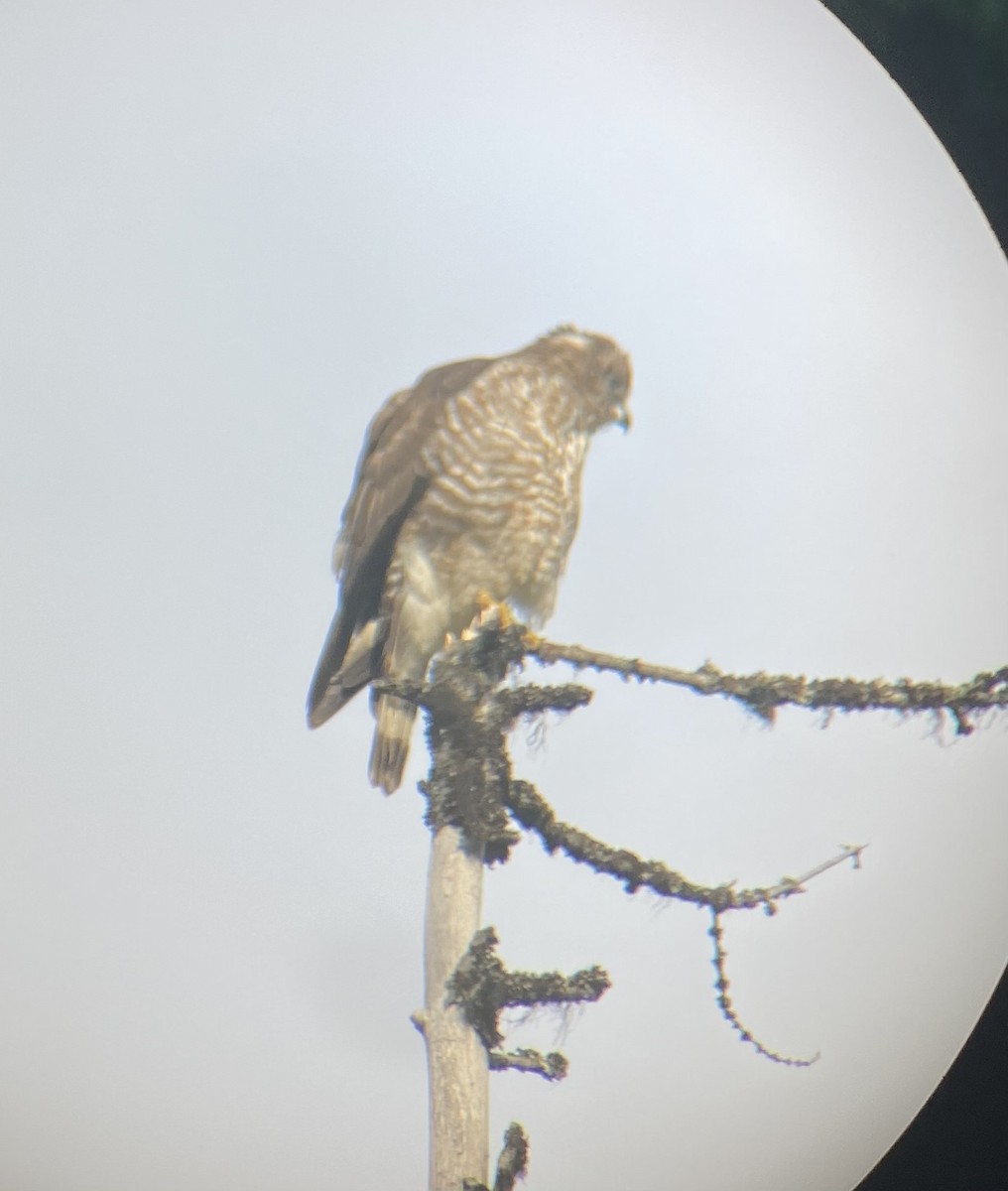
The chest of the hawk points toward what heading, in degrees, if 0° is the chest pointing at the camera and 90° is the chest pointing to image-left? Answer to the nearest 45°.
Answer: approximately 315°
